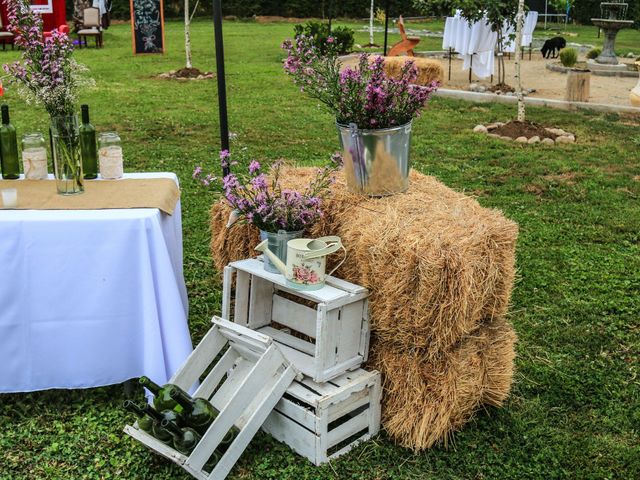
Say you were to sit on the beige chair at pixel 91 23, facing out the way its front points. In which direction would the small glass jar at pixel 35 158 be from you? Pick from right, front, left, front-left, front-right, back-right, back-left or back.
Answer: front

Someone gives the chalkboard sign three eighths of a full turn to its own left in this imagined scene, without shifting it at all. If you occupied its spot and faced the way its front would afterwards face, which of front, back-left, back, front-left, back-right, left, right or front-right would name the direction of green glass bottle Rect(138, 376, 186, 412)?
back-right

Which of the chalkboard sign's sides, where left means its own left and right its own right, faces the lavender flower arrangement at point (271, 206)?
front

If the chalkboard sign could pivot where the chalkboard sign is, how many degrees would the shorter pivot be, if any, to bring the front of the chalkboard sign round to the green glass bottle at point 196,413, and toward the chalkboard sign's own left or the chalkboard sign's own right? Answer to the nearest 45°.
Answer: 0° — it already faces it

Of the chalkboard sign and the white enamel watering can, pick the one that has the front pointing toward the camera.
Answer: the chalkboard sign

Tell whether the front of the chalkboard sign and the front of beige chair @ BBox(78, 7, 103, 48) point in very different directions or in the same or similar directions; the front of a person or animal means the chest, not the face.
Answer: same or similar directions

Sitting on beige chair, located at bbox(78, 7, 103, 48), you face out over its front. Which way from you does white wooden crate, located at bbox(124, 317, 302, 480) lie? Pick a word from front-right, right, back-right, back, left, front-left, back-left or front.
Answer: front

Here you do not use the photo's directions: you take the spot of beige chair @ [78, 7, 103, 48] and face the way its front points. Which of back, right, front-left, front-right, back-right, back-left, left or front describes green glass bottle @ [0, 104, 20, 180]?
front

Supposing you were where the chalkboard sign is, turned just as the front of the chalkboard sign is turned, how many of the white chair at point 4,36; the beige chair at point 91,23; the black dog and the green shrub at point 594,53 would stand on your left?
2

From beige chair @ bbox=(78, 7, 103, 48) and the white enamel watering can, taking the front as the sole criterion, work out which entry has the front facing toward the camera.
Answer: the beige chair

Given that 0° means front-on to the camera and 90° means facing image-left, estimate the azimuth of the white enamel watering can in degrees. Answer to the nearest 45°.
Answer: approximately 90°

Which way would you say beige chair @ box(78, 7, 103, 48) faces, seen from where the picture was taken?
facing the viewer

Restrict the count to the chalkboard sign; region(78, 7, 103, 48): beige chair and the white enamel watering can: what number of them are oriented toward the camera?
2

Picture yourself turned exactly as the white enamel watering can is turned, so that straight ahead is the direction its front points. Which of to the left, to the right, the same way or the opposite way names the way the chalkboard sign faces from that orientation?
to the left

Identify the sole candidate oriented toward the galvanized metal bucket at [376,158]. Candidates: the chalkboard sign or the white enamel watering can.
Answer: the chalkboard sign

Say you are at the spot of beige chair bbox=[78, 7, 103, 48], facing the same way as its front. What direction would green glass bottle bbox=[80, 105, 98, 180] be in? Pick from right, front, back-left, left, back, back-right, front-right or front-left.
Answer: front

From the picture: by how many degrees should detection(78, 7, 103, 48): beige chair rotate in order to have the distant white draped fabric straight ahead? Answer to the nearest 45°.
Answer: approximately 45° to its left

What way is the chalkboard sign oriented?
toward the camera

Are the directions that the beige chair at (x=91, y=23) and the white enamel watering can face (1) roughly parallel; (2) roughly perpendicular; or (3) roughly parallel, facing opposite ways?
roughly perpendicular

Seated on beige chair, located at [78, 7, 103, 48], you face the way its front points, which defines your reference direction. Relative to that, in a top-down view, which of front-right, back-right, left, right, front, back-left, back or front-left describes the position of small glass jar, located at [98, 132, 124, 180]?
front

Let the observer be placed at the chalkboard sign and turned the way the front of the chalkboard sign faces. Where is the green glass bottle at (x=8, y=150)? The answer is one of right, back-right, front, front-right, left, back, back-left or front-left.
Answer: front
